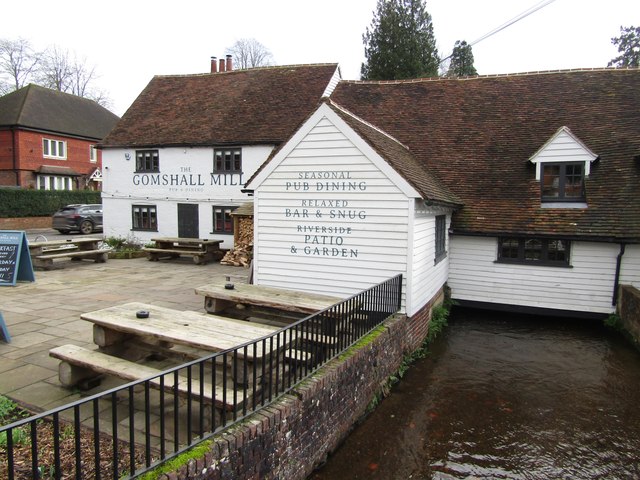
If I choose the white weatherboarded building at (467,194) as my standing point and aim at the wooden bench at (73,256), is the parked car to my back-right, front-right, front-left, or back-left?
front-right

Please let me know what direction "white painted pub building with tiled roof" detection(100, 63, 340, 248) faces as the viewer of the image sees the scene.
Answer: facing the viewer

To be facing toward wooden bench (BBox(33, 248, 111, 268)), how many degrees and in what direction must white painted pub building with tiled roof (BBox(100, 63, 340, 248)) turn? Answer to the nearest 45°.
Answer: approximately 45° to its right

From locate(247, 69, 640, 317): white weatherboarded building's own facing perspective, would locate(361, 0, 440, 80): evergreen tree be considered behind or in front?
behind

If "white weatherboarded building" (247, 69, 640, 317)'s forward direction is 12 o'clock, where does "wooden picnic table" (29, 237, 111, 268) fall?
The wooden picnic table is roughly at 3 o'clock from the white weatherboarded building.

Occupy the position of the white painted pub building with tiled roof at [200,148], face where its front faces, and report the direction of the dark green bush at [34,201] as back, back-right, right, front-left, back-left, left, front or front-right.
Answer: back-right

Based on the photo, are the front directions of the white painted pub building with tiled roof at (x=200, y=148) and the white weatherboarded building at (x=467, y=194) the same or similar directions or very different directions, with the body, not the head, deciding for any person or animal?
same or similar directions

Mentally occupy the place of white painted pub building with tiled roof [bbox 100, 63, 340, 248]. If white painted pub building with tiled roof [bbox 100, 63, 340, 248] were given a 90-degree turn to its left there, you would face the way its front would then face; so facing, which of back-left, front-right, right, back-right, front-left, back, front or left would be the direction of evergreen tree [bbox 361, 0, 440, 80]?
front-left

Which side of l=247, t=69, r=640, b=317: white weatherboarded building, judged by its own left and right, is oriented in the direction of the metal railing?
front

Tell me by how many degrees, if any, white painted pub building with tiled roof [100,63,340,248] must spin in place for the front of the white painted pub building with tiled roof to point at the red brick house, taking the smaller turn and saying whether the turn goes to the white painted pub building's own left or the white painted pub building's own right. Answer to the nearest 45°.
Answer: approximately 135° to the white painted pub building's own right

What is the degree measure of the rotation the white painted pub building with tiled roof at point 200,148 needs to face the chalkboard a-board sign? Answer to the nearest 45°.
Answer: approximately 45° to its right

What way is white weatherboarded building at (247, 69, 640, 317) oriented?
toward the camera

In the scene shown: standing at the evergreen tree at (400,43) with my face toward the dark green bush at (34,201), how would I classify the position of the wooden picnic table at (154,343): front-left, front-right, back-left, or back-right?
front-left

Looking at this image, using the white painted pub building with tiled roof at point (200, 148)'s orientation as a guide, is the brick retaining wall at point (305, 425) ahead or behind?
ahead

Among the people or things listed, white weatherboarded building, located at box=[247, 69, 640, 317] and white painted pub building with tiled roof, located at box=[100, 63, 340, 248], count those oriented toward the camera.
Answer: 2

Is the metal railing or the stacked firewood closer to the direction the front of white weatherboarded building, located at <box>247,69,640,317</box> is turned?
the metal railing

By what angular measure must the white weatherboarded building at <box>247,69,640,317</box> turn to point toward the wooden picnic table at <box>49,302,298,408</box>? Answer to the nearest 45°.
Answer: approximately 45° to its right

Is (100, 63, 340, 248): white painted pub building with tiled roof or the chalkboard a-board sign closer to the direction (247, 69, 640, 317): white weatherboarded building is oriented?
the chalkboard a-board sign
